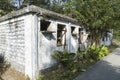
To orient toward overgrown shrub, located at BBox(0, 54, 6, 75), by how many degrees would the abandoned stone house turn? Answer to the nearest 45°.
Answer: approximately 90° to its right

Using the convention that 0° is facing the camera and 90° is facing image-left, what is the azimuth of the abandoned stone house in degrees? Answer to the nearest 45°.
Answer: approximately 315°

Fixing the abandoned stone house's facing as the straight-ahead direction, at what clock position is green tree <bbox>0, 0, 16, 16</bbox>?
The green tree is roughly at 7 o'clock from the abandoned stone house.

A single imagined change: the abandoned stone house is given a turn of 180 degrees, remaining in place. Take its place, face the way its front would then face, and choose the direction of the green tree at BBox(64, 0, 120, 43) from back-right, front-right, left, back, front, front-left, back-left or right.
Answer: right
